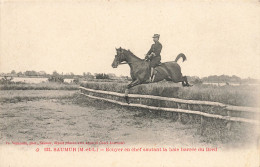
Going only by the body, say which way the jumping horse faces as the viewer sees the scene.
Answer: to the viewer's left
